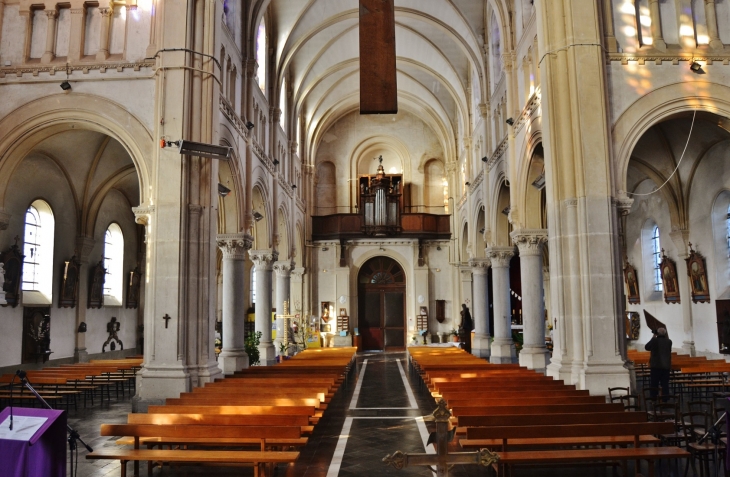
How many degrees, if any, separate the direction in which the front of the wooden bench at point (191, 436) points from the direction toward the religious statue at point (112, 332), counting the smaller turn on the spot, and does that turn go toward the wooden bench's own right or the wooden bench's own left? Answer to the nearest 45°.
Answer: approximately 180°

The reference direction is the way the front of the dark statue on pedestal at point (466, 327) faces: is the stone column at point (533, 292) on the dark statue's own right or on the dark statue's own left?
on the dark statue's own left

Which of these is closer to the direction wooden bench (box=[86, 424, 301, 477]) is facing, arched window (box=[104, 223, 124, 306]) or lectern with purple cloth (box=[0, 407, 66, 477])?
the lectern with purple cloth

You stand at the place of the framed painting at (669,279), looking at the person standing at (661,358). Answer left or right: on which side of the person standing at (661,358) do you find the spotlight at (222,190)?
right

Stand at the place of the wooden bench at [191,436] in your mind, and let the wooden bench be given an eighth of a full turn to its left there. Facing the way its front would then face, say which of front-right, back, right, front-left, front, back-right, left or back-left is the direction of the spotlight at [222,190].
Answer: back-left

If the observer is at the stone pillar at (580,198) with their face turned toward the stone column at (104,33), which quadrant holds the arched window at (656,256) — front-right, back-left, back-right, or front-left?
back-right

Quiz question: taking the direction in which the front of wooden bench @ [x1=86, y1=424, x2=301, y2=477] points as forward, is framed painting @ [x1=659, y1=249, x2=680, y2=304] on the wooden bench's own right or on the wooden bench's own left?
on the wooden bench's own left

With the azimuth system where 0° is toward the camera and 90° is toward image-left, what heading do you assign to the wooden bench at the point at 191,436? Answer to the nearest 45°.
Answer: approximately 0°

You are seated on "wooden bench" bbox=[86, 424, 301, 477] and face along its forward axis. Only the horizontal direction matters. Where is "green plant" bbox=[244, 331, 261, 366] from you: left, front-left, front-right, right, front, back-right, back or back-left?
back
